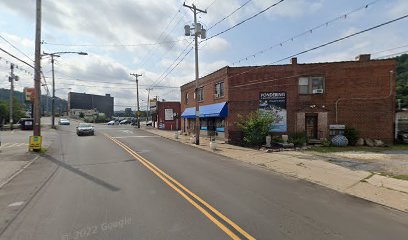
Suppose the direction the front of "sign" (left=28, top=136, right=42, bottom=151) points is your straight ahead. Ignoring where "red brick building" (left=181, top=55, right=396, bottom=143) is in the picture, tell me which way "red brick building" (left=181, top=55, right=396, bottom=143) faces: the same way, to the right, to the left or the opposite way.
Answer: to the right

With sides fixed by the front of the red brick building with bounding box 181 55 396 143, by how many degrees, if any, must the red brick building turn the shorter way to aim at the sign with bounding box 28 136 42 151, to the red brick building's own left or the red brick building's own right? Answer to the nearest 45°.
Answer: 0° — it already faces it

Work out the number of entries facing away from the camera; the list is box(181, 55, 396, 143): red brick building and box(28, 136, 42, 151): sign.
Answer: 0

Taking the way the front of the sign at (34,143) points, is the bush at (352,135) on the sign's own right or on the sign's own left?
on the sign's own left

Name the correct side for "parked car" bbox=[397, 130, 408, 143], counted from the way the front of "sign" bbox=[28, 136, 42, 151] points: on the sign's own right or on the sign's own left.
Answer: on the sign's own left

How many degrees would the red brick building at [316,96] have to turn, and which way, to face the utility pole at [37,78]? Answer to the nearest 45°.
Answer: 0° — it already faces it

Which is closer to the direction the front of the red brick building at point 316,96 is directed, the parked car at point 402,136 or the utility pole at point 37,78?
the utility pole

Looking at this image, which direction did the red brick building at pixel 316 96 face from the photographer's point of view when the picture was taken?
facing the viewer and to the left of the viewer
